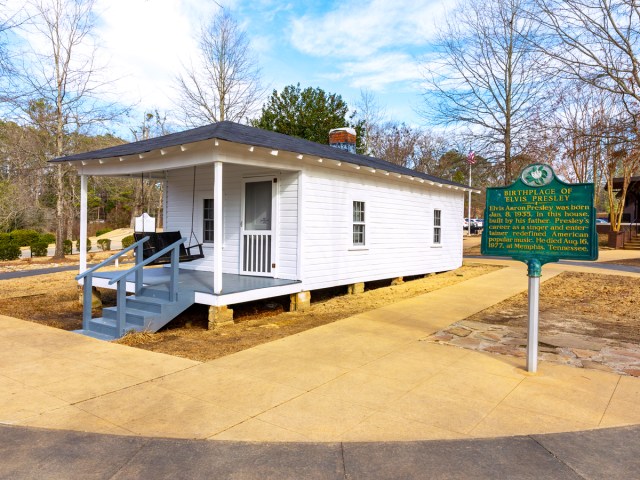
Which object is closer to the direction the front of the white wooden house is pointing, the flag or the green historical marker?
the green historical marker

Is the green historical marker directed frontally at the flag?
no

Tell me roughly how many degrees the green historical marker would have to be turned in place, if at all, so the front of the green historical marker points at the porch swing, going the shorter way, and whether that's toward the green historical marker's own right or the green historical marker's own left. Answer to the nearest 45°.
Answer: approximately 90° to the green historical marker's own right

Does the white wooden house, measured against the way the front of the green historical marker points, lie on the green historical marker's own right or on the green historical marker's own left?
on the green historical marker's own right

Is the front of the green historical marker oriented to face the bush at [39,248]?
no

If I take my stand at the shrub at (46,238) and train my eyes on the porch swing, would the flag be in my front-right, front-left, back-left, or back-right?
front-left

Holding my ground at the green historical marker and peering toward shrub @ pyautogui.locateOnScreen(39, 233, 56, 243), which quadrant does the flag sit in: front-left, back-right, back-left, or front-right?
front-right

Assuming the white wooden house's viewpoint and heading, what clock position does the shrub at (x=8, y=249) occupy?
The shrub is roughly at 3 o'clock from the white wooden house.

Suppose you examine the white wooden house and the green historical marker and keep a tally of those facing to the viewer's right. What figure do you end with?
0

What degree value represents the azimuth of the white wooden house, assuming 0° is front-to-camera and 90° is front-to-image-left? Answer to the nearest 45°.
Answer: approximately 45°

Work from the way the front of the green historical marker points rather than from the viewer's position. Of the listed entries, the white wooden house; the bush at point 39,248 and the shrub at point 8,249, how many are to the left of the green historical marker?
0

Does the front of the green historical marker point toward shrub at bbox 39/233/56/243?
no

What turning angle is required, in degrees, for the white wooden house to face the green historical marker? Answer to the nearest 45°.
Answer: approximately 90° to its left

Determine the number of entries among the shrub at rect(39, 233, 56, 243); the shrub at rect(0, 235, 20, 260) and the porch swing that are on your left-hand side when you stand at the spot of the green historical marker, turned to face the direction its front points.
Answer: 0

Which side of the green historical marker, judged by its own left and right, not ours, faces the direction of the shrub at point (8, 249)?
right

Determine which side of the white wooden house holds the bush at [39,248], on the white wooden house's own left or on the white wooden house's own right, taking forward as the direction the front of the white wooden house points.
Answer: on the white wooden house's own right

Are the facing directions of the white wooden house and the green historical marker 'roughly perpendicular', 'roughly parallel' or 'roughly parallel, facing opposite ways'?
roughly parallel

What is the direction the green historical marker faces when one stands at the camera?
facing the viewer
